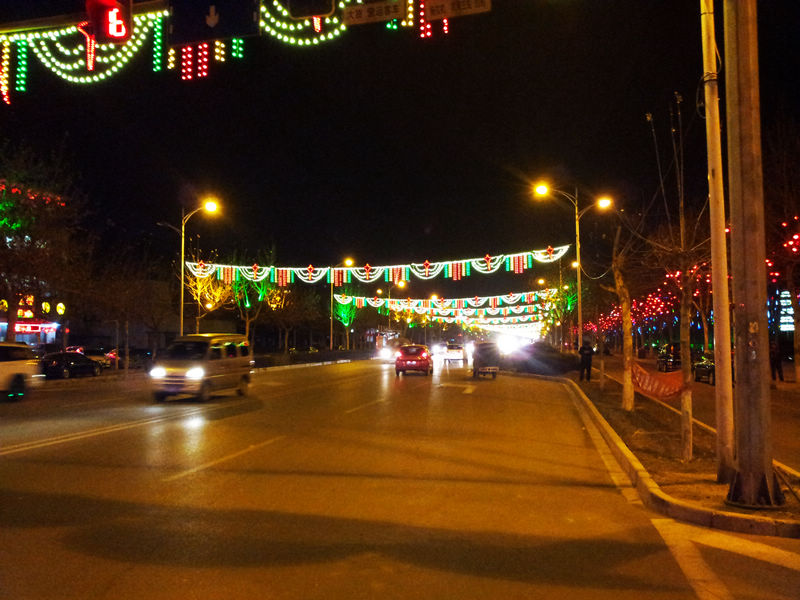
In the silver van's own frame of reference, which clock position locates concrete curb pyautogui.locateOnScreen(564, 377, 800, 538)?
The concrete curb is roughly at 10 o'clock from the silver van.

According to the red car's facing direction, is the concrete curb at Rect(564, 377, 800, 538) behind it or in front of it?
behind

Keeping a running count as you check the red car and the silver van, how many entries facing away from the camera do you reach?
1

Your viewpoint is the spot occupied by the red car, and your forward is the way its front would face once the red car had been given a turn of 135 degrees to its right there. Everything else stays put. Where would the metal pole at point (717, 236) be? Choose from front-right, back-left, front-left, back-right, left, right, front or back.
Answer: front-right

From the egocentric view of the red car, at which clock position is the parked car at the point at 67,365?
The parked car is roughly at 9 o'clock from the red car.

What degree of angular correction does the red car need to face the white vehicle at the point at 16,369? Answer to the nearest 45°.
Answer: approximately 135° to its left

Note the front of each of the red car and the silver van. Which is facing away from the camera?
the red car

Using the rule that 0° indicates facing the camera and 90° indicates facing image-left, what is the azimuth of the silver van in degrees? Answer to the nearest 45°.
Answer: approximately 45°

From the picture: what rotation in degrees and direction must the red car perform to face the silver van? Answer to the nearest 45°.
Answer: approximately 180°

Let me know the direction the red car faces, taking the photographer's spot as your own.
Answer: facing away from the viewer

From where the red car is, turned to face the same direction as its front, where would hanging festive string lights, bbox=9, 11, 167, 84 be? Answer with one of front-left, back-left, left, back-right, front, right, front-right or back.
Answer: back

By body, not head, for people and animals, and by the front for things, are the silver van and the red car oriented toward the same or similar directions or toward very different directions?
very different directions

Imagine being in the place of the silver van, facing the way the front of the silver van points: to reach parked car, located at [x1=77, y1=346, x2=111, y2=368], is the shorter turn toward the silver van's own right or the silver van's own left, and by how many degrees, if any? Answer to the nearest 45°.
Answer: approximately 135° to the silver van's own right

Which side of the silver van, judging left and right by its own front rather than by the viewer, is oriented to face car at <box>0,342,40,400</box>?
right
